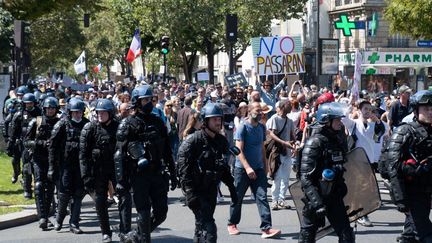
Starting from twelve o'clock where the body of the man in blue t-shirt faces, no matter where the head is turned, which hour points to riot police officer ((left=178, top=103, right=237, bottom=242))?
The riot police officer is roughly at 2 o'clock from the man in blue t-shirt.

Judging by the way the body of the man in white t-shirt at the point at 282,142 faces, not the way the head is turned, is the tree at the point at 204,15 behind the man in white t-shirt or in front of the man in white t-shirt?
behind

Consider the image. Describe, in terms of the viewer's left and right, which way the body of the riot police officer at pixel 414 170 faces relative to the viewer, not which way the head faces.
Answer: facing the viewer and to the right of the viewer

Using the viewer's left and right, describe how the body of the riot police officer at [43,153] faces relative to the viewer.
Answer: facing the viewer

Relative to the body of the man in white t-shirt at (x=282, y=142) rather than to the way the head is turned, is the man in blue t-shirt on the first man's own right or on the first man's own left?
on the first man's own right

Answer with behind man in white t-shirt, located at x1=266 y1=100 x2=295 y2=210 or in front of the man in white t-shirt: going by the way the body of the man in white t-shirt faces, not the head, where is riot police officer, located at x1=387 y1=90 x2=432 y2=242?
in front

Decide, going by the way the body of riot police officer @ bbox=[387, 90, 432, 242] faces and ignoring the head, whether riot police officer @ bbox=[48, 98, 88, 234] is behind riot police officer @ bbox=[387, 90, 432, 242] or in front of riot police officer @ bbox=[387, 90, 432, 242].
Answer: behind
